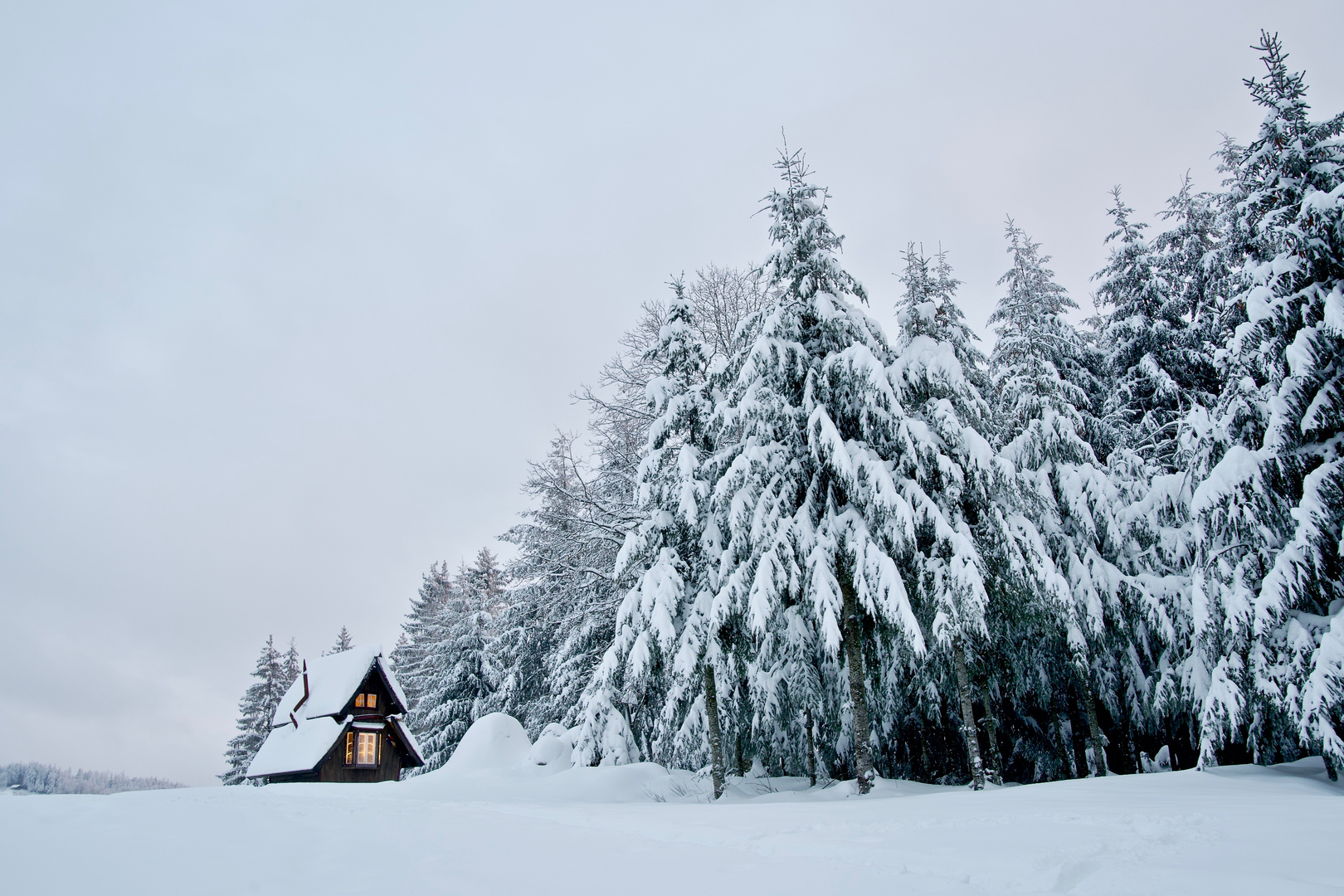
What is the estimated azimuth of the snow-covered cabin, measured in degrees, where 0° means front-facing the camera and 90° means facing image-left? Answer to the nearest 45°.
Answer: approximately 315°

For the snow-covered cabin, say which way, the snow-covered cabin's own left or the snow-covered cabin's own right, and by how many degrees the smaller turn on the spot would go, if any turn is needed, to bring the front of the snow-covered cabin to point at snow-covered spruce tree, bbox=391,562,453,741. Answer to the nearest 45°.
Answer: approximately 135° to the snow-covered cabin's own left

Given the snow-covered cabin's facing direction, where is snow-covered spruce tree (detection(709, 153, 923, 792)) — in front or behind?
in front
